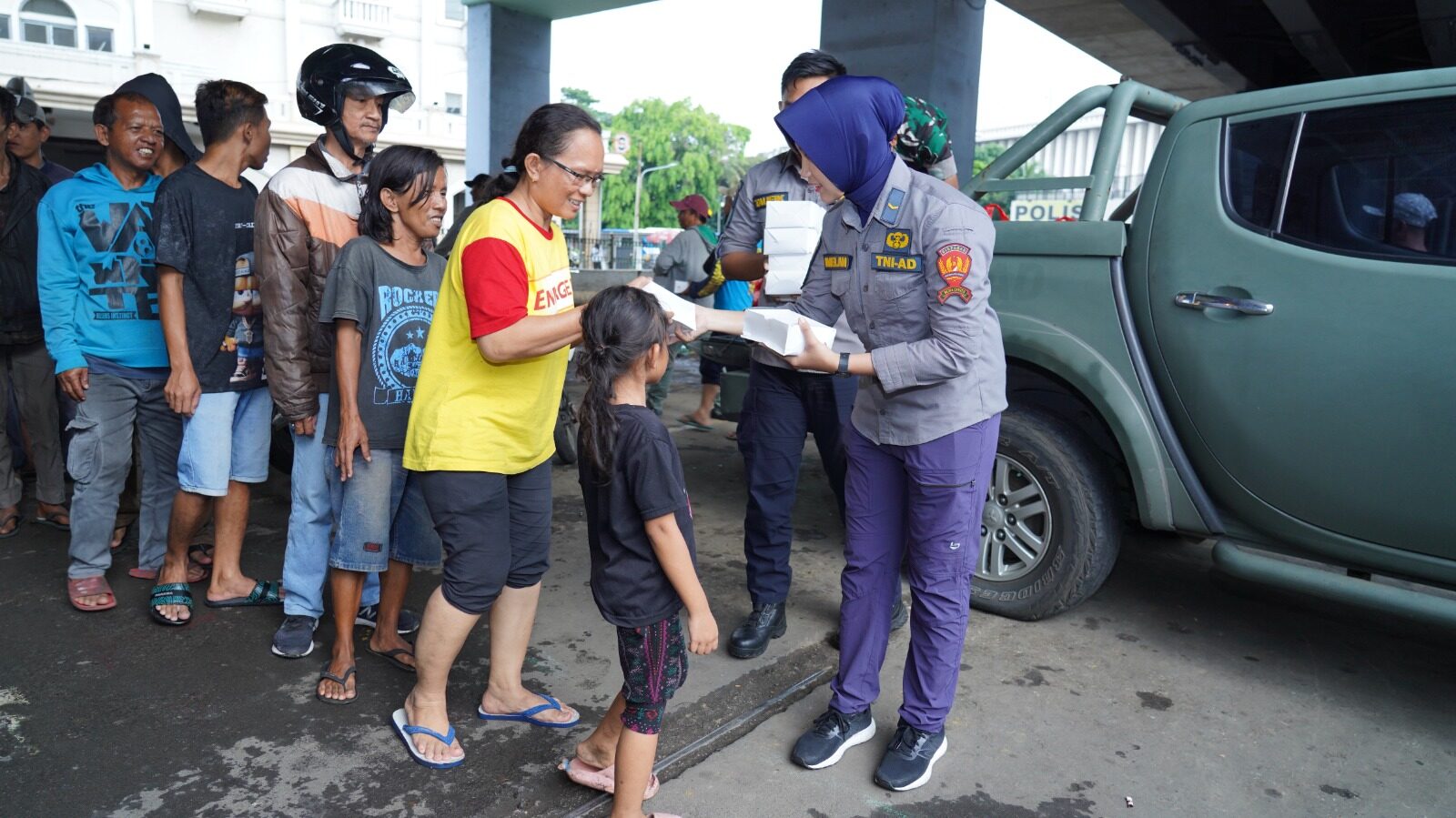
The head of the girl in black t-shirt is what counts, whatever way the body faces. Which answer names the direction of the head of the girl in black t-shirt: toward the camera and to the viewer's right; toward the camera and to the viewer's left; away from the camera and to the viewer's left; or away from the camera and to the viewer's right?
away from the camera and to the viewer's right

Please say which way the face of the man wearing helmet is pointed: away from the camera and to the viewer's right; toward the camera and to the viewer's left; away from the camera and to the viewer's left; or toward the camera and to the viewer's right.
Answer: toward the camera and to the viewer's right

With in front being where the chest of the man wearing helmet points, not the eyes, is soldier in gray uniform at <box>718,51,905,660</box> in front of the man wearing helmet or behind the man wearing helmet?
in front

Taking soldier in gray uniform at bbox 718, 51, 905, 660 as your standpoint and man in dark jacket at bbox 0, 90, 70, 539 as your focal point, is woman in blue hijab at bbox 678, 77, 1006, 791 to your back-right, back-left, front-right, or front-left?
back-left

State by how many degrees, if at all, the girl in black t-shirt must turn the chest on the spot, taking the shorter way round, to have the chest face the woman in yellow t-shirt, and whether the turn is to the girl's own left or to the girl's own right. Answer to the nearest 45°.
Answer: approximately 90° to the girl's own left

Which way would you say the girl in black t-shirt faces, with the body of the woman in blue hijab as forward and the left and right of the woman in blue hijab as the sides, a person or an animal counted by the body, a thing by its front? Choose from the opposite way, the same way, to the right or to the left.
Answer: the opposite way

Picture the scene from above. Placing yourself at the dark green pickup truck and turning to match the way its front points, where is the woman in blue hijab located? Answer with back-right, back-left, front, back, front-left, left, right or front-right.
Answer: right

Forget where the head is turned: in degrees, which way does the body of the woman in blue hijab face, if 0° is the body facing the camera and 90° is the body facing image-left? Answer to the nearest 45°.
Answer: approximately 45°

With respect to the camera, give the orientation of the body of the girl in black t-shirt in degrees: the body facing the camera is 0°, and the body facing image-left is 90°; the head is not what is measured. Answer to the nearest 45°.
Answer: approximately 225°
